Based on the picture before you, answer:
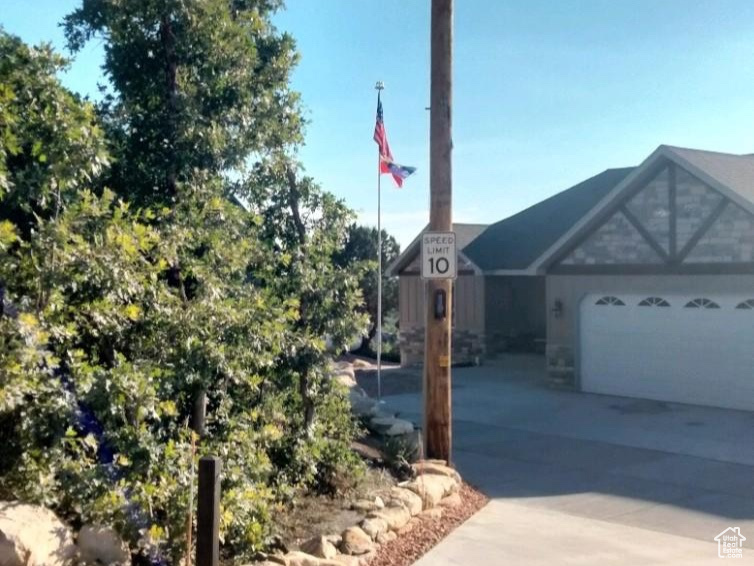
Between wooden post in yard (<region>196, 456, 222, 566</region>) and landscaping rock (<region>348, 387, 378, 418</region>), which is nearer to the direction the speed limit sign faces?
the wooden post in yard

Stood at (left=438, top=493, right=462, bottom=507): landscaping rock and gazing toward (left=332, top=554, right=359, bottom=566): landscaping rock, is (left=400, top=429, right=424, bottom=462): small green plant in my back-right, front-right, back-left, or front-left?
back-right

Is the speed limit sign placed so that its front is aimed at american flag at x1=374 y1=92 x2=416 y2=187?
no

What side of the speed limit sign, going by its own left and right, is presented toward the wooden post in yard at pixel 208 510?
front

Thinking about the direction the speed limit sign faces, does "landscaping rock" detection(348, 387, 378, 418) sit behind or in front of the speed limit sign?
behind

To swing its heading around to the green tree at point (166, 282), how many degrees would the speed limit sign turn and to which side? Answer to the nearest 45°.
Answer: approximately 45° to its right

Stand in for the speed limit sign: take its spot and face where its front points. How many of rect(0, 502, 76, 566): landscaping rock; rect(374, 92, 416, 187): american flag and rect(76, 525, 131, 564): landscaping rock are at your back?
1

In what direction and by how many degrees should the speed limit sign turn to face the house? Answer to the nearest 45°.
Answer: approximately 135° to its left

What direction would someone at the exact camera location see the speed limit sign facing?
facing the viewer
